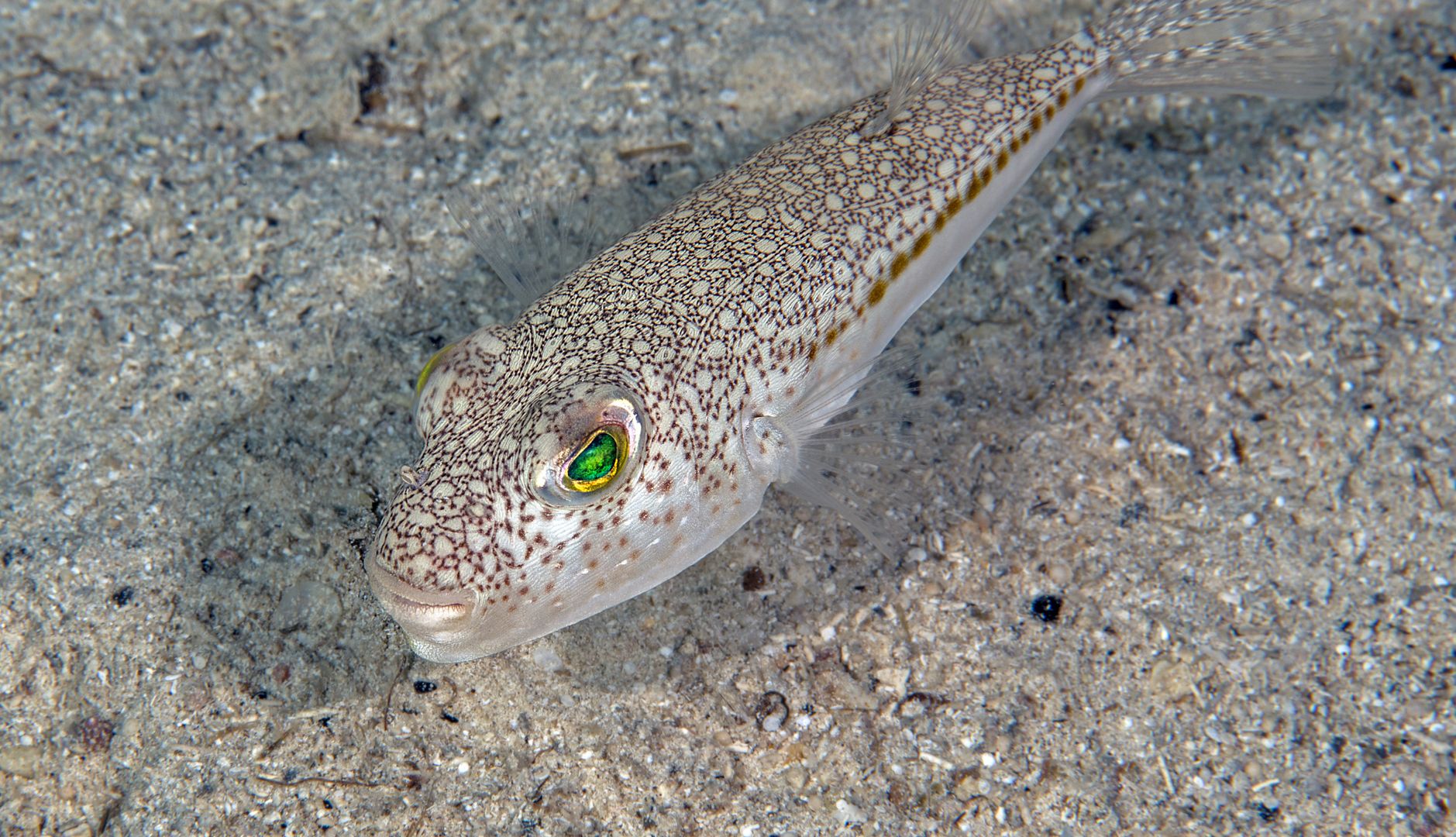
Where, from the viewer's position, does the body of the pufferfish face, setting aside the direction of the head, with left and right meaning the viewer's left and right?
facing the viewer and to the left of the viewer
